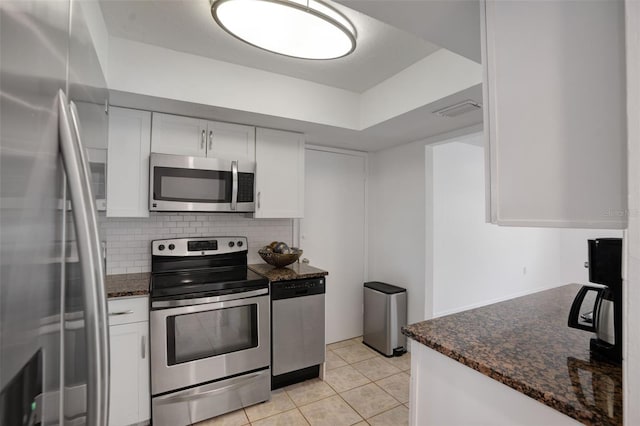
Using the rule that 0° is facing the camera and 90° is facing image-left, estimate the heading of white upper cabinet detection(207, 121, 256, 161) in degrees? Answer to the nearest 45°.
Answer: approximately 0°

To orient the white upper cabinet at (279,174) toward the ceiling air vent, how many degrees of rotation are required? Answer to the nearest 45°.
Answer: approximately 45° to its left

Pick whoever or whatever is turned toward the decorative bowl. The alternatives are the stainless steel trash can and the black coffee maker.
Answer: the black coffee maker

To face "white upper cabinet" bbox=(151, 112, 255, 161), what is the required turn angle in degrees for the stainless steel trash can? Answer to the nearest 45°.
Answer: approximately 90° to its right

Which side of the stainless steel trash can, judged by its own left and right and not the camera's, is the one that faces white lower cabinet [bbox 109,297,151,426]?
right

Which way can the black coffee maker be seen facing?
to the viewer's left
